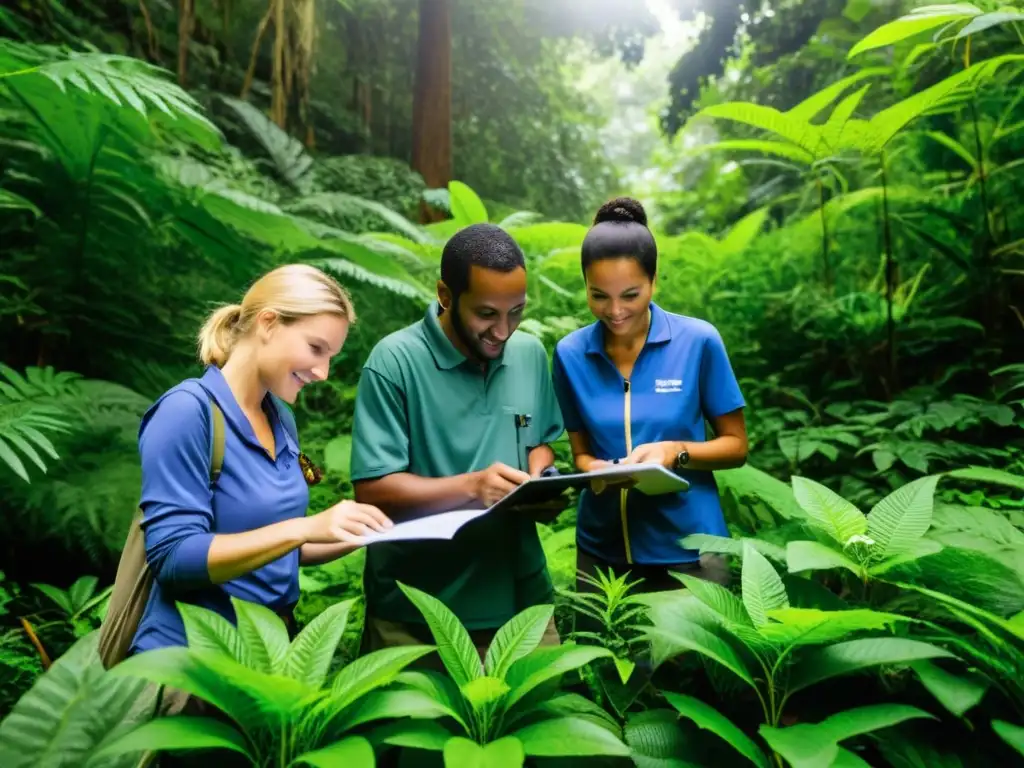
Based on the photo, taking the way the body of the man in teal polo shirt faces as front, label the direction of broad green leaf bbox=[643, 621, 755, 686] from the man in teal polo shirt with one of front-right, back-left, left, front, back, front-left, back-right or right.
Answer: front

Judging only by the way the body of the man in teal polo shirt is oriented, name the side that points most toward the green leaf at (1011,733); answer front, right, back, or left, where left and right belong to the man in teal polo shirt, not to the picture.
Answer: front

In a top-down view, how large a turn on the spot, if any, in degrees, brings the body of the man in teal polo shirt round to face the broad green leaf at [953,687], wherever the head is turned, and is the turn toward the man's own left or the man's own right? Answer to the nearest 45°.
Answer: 0° — they already face it

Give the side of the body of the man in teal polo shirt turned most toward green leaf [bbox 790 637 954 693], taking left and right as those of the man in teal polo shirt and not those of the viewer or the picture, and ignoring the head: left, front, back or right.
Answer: front

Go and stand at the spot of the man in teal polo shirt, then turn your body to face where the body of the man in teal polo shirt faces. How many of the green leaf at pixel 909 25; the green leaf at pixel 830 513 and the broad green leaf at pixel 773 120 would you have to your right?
0

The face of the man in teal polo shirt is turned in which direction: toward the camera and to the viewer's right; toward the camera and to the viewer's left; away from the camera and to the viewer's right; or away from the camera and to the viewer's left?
toward the camera and to the viewer's right

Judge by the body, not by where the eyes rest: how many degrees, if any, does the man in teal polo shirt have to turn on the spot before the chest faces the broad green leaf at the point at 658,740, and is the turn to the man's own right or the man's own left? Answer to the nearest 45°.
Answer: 0° — they already face it

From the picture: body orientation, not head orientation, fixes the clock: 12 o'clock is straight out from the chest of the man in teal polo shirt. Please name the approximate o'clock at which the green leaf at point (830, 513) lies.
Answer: The green leaf is roughly at 11 o'clock from the man in teal polo shirt.

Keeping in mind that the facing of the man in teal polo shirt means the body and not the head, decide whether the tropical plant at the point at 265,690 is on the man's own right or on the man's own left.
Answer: on the man's own right

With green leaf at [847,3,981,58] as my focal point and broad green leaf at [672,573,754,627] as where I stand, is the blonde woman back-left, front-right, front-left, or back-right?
back-left

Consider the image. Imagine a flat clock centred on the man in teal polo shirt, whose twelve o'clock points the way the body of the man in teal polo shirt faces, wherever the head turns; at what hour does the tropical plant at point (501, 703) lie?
The tropical plant is roughly at 1 o'clock from the man in teal polo shirt.

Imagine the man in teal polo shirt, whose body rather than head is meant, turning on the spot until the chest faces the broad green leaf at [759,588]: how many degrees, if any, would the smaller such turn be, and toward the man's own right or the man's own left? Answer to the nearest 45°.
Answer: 0° — they already face it

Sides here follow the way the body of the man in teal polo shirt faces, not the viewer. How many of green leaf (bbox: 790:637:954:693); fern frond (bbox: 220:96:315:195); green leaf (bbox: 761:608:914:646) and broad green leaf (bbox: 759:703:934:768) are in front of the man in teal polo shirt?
3

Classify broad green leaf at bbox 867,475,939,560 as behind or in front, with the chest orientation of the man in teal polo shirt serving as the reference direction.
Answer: in front

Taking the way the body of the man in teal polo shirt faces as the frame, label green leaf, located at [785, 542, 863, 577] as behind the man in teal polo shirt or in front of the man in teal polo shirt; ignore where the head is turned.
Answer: in front

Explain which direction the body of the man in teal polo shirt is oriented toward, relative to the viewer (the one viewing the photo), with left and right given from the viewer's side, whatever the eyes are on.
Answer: facing the viewer and to the right of the viewer
